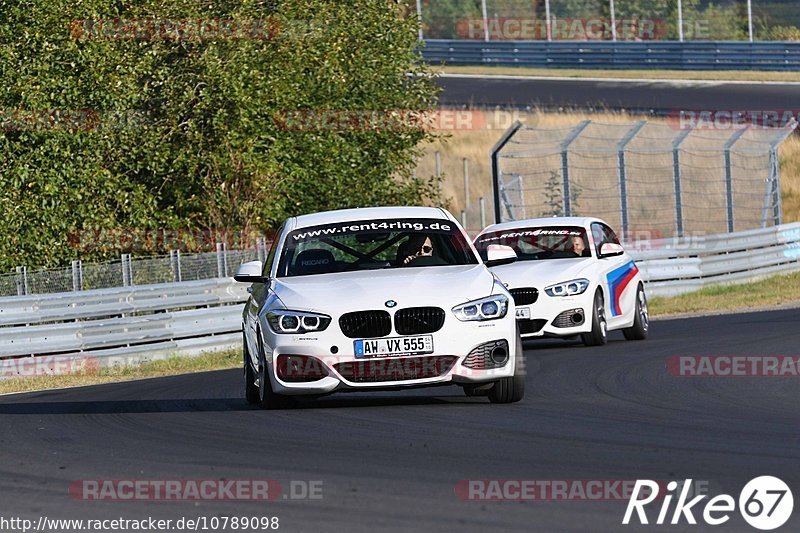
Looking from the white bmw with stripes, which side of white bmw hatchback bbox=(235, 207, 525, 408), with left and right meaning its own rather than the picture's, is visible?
back

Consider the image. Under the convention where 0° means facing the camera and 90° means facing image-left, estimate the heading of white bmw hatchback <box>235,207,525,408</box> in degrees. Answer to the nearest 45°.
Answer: approximately 0°

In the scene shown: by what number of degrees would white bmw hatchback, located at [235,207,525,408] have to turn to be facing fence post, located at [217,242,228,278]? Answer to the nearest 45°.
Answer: approximately 180°

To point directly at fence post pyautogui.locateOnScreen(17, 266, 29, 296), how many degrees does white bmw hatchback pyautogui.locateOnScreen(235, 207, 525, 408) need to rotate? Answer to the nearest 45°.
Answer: approximately 135° to its right

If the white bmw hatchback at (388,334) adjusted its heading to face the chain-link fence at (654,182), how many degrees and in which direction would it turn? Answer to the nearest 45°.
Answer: approximately 180°

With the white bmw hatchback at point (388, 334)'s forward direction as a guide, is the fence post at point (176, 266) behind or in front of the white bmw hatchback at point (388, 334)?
behind

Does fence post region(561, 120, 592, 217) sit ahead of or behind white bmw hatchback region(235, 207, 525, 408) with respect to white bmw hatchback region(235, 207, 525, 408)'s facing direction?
behind
